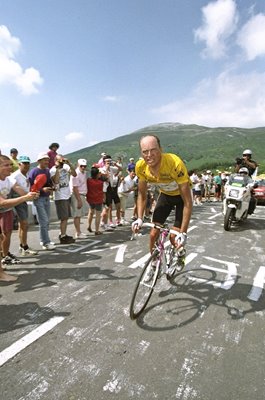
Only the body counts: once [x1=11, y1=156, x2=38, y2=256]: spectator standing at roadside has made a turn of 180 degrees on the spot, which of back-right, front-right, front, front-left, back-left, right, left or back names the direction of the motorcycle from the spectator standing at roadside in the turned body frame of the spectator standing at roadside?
back-right

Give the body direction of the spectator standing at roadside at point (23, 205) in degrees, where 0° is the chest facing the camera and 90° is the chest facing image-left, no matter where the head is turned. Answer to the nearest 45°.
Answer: approximately 315°

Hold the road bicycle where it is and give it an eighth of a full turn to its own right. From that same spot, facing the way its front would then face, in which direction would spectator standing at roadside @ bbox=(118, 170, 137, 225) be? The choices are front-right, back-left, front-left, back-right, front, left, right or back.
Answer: right

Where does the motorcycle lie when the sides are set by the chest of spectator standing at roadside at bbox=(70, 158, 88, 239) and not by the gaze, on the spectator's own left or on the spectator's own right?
on the spectator's own left

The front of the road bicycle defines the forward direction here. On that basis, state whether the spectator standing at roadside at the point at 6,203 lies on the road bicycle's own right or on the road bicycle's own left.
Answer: on the road bicycle's own right

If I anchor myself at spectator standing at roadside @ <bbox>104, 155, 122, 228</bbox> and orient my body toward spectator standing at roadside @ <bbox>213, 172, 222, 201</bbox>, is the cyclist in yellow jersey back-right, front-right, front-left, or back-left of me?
back-right

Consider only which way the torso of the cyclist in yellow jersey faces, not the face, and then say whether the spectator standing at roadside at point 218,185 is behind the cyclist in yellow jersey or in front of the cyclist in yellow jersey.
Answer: behind

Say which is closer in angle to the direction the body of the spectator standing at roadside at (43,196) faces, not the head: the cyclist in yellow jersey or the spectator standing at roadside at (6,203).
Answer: the cyclist in yellow jersey

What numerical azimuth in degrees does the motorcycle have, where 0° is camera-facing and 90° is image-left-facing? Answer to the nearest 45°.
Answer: approximately 45°
